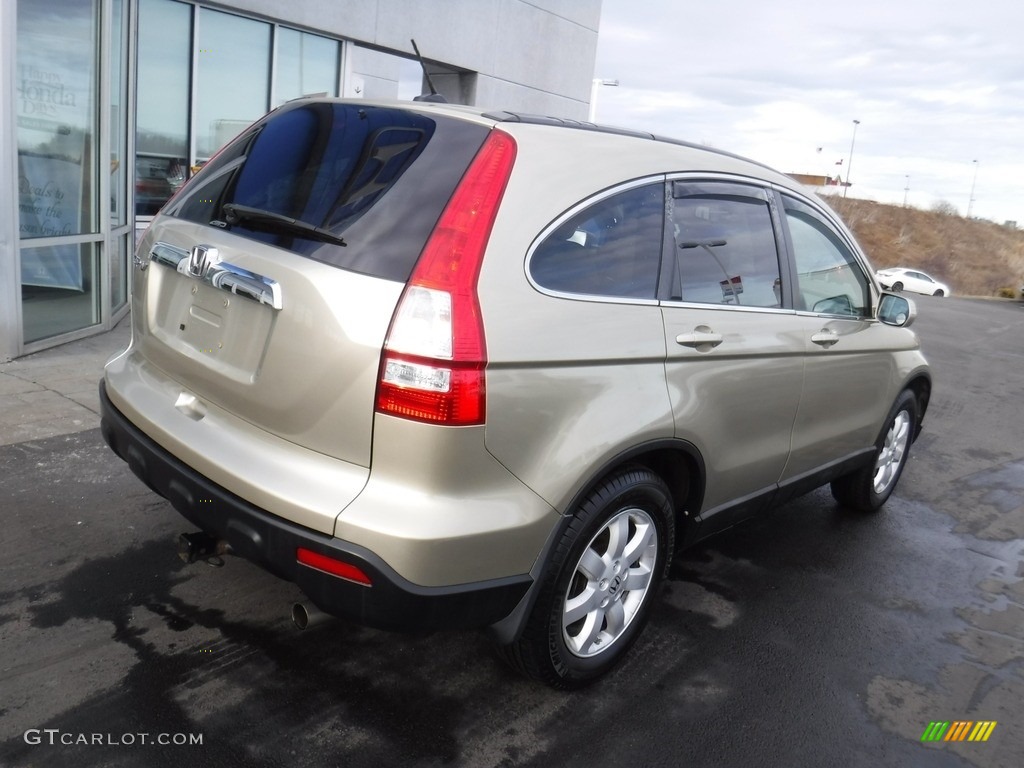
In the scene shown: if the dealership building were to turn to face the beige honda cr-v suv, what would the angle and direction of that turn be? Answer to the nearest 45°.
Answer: approximately 45° to its right

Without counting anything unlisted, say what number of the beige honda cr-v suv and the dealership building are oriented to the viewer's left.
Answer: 0

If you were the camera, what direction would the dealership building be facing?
facing the viewer and to the right of the viewer

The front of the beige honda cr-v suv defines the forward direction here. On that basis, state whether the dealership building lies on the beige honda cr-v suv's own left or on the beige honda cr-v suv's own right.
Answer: on the beige honda cr-v suv's own left

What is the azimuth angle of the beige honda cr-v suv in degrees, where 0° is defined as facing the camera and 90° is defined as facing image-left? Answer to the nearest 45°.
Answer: approximately 225°

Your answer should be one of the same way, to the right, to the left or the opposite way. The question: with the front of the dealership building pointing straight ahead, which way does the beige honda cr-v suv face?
to the left

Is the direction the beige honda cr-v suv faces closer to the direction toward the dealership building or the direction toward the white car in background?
the white car in background

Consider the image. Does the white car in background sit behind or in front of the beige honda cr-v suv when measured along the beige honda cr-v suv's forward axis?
in front

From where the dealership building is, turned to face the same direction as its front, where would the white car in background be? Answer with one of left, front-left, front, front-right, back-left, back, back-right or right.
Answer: left

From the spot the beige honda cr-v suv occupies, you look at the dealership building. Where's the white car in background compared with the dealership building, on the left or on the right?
right
